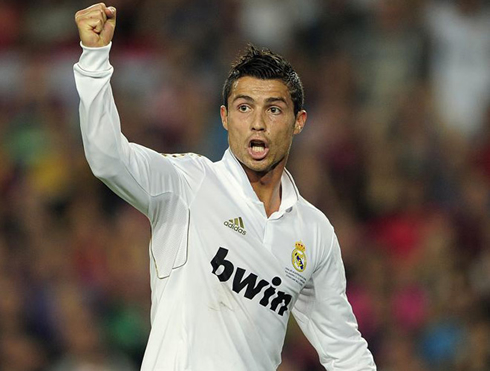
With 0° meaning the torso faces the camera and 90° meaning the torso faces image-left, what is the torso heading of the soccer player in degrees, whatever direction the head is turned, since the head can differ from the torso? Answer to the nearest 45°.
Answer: approximately 315°
